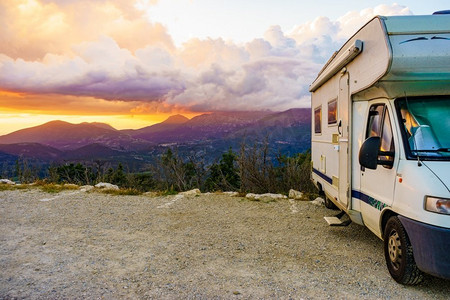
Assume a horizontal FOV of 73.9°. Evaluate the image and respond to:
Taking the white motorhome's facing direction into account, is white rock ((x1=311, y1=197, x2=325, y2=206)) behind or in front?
behind

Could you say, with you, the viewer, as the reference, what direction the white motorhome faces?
facing the viewer and to the right of the viewer
